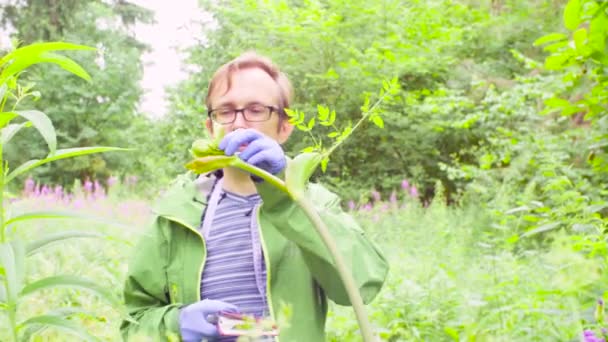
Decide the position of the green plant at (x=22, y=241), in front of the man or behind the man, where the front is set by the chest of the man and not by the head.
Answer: in front

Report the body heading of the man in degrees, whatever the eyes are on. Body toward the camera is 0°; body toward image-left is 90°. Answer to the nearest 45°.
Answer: approximately 0°
